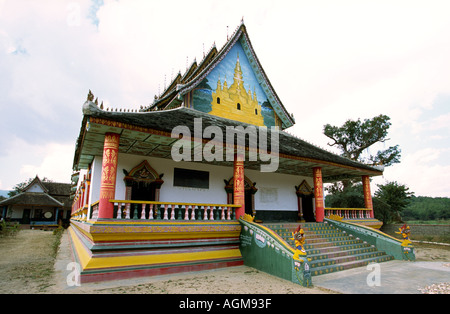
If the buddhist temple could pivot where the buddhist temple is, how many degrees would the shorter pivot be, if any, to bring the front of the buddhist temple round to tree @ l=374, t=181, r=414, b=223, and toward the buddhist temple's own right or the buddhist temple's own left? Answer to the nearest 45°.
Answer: approximately 90° to the buddhist temple's own left

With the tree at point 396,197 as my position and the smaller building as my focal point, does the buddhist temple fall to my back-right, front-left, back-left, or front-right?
front-left

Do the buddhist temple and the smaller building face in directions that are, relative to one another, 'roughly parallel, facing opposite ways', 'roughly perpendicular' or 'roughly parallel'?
roughly parallel

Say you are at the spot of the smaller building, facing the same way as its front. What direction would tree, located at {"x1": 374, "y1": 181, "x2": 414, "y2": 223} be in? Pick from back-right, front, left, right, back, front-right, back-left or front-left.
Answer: front-left

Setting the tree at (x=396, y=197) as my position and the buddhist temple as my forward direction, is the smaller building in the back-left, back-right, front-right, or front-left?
front-right

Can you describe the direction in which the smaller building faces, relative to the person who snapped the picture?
facing the viewer

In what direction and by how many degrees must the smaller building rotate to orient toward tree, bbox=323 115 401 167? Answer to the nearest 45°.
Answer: approximately 45° to its left

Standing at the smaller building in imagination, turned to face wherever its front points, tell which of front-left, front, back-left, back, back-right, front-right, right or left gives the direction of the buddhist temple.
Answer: front

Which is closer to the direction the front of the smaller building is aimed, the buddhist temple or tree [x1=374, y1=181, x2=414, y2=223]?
the buddhist temple

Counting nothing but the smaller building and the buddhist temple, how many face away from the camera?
0
